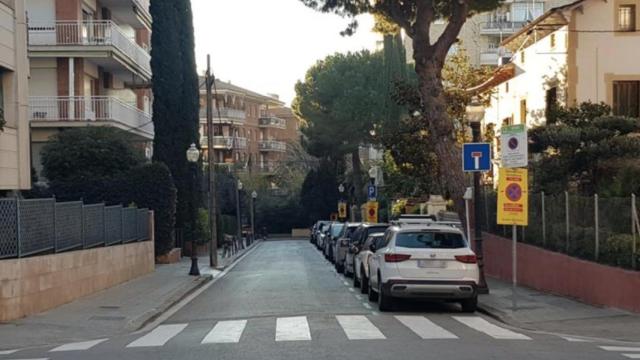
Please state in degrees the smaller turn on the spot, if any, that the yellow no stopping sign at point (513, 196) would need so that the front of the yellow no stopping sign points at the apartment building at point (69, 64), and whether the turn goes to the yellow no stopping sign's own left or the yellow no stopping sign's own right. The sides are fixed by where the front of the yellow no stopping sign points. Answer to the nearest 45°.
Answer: approximately 135° to the yellow no stopping sign's own right

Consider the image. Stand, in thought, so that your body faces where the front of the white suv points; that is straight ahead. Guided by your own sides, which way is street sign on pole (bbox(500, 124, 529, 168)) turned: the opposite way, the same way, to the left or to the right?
the opposite way

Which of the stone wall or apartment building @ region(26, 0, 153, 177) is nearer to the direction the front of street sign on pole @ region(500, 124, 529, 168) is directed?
the stone wall

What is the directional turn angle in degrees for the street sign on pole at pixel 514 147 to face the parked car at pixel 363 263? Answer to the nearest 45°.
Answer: approximately 135° to its right

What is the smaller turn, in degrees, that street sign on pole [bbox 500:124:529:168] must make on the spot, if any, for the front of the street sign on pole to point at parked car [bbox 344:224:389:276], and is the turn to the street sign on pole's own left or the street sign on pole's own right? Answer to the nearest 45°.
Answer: approximately 135° to the street sign on pole's own right

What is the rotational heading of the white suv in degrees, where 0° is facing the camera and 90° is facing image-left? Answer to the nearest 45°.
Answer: approximately 180°

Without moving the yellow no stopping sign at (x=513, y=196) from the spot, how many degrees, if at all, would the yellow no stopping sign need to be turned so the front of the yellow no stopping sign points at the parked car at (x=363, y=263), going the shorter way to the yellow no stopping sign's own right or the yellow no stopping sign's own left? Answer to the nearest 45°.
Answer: approximately 135° to the yellow no stopping sign's own right

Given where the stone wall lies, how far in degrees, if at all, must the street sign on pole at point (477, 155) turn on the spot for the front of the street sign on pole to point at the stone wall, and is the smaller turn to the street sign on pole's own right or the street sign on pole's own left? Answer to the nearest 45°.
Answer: approximately 90° to the street sign on pole's own right

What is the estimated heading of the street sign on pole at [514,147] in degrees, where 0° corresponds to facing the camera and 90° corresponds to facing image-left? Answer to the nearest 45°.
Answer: approximately 0°

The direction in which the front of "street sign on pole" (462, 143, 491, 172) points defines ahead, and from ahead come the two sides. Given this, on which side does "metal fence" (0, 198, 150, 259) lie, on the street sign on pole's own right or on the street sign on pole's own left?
on the street sign on pole's own right

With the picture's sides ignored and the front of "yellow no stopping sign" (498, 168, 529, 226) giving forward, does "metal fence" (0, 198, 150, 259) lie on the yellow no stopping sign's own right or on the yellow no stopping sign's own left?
on the yellow no stopping sign's own right

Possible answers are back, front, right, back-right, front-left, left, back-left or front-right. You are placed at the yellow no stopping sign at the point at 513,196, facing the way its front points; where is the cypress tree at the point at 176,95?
back-right

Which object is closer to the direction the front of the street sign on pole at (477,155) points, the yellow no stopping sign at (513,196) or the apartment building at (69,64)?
the yellow no stopping sign
